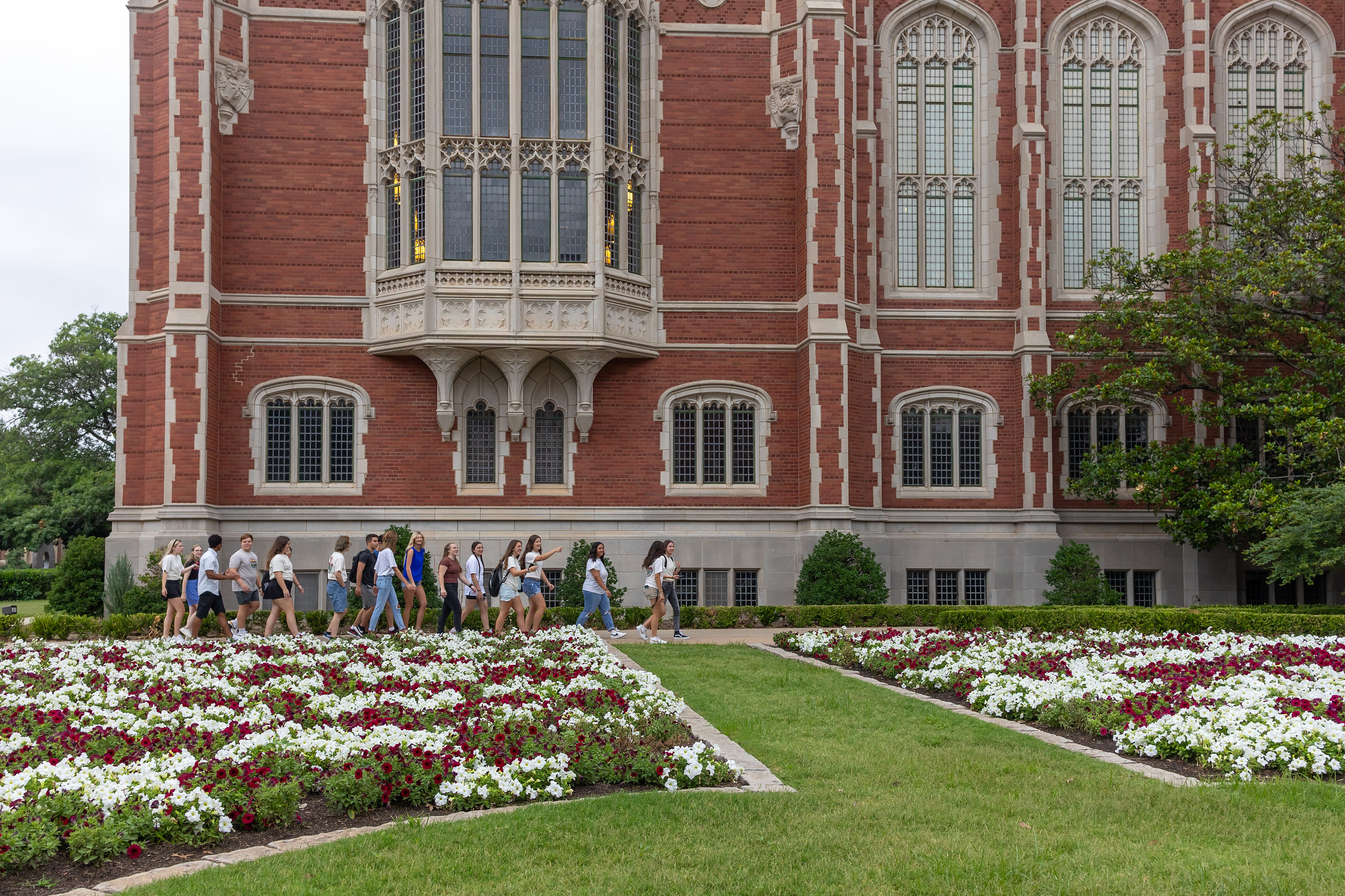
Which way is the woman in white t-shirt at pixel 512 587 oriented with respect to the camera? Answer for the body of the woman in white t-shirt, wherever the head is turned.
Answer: to the viewer's right

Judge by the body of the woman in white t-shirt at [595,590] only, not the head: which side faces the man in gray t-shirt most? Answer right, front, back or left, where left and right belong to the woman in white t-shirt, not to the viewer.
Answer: back

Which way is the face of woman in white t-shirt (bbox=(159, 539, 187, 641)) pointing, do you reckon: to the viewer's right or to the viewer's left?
to the viewer's right

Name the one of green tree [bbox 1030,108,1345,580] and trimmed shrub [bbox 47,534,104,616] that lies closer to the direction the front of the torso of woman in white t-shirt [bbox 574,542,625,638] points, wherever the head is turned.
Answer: the green tree

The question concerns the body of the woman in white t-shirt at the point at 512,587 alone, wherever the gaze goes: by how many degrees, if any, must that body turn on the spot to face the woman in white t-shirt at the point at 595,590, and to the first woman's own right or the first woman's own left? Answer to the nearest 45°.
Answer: approximately 45° to the first woman's own left

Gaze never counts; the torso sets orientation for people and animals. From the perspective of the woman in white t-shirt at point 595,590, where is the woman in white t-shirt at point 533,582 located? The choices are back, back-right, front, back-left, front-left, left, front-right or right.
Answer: back-right

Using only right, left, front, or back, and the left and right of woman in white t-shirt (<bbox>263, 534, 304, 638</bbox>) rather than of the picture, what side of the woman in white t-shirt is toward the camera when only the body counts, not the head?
right

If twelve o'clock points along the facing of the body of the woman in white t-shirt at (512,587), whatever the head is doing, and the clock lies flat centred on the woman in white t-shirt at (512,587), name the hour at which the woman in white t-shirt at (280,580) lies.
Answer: the woman in white t-shirt at (280,580) is roughly at 6 o'clock from the woman in white t-shirt at (512,587).

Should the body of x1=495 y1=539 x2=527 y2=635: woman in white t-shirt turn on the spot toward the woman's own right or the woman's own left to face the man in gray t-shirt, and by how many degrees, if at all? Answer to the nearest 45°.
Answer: approximately 180°

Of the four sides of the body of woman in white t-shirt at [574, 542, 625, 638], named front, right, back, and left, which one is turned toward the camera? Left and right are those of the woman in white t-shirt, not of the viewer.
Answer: right

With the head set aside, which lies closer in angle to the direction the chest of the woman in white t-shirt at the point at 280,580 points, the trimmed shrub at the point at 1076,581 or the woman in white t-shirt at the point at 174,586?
the trimmed shrub
